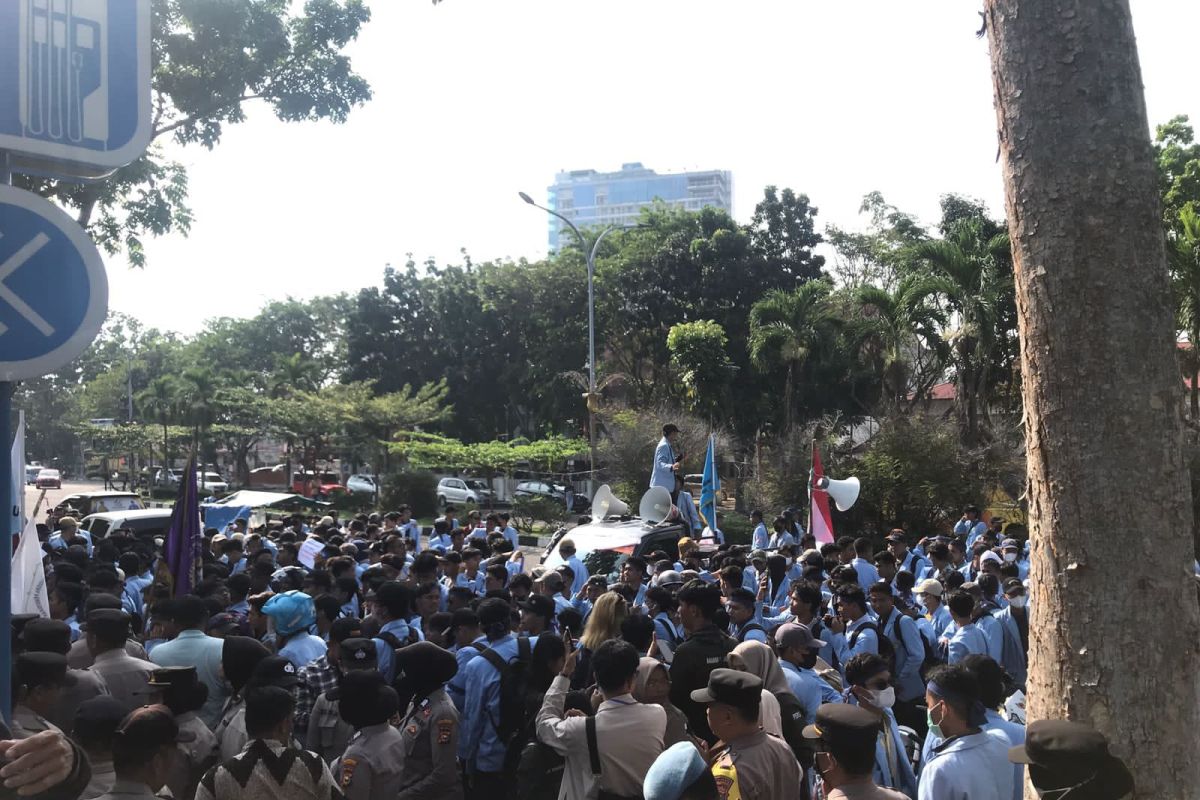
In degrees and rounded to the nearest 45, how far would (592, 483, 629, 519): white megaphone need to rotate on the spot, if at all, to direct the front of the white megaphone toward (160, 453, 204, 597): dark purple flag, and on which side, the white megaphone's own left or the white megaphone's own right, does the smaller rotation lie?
0° — it already faces it

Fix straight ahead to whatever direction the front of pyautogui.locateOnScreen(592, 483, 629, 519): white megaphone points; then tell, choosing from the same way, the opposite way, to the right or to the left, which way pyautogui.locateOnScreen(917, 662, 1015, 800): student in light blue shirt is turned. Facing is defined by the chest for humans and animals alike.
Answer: to the right

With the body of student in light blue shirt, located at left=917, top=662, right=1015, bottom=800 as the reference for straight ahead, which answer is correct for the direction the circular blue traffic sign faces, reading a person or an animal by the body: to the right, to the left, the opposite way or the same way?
the opposite way

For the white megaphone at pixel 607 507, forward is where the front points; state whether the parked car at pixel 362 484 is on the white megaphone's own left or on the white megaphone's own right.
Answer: on the white megaphone's own right

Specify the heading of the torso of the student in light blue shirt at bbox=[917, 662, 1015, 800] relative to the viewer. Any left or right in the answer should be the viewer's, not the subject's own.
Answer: facing away from the viewer and to the left of the viewer

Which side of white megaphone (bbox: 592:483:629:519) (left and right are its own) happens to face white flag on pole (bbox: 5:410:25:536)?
front

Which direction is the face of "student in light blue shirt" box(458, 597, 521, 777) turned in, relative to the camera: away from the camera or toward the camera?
away from the camera

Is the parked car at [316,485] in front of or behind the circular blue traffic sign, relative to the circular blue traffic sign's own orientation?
behind

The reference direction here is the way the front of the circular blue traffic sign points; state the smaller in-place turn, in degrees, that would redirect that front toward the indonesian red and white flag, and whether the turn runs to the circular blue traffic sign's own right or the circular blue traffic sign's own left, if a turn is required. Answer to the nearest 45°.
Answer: approximately 135° to the circular blue traffic sign's own left
